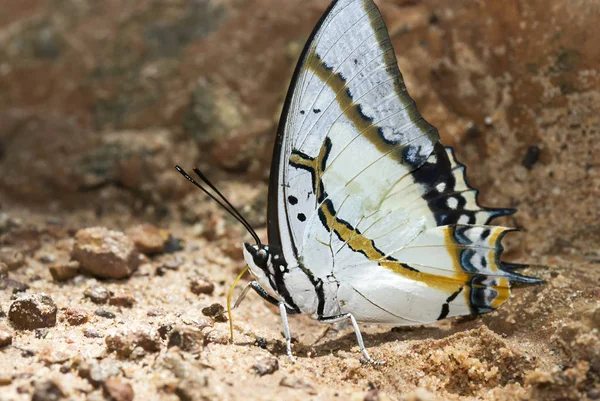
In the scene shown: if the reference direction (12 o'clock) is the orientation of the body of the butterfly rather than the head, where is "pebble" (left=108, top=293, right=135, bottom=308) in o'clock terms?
The pebble is roughly at 1 o'clock from the butterfly.

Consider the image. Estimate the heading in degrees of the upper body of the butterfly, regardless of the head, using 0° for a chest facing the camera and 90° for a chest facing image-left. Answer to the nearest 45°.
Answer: approximately 90°
